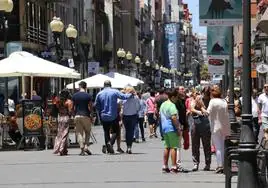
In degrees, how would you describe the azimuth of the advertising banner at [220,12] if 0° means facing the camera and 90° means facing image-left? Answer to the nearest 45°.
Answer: approximately 0°

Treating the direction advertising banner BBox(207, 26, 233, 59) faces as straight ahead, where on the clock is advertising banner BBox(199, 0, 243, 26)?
advertising banner BBox(199, 0, 243, 26) is roughly at 12 o'clock from advertising banner BBox(207, 26, 233, 59).

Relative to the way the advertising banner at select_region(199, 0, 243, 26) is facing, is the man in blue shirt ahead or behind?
behind
